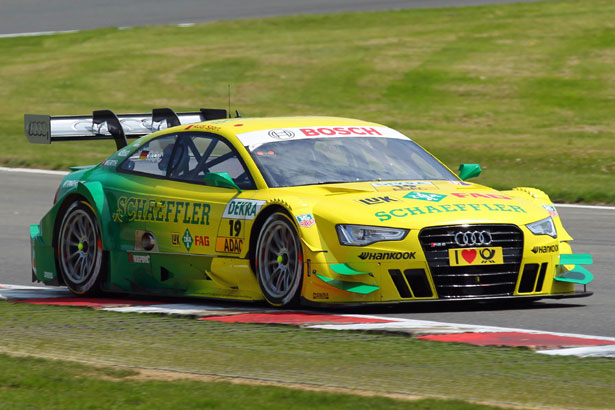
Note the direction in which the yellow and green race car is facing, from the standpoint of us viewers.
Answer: facing the viewer and to the right of the viewer
